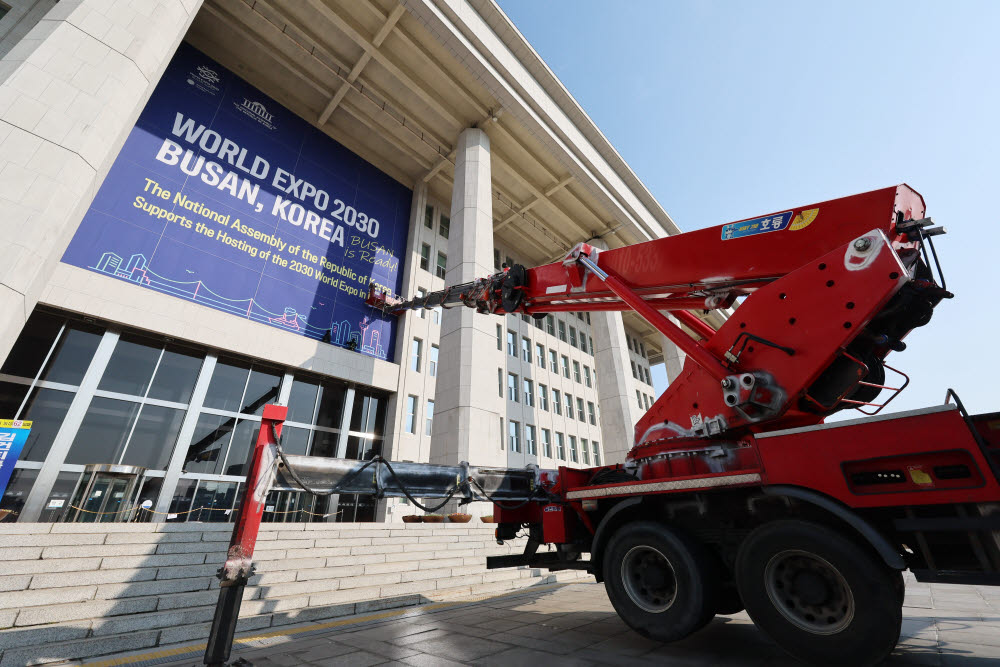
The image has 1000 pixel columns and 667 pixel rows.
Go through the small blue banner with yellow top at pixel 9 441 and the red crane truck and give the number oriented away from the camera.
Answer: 0

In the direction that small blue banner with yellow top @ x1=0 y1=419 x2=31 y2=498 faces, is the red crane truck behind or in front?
in front

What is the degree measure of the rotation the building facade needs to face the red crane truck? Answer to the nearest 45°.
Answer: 0° — it already faces it

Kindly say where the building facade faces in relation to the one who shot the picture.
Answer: facing the viewer and to the right of the viewer

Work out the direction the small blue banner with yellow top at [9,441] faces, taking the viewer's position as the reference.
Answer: facing the viewer

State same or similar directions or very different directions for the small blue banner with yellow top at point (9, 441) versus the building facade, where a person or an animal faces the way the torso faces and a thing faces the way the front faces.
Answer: same or similar directions
